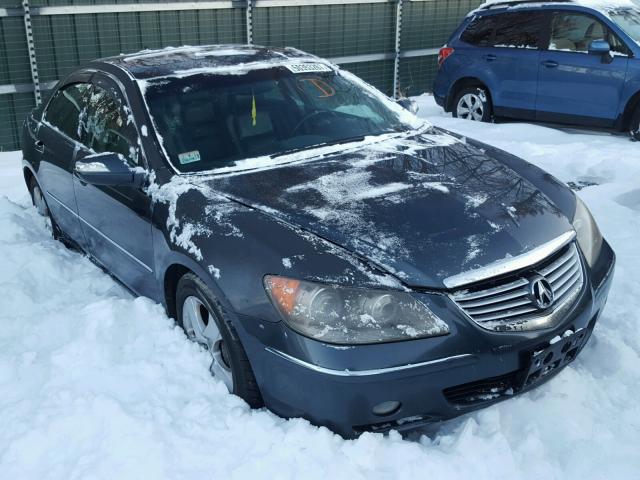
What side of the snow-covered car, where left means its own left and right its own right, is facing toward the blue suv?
left

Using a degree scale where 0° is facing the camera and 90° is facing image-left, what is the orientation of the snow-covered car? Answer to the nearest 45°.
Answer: approximately 315°

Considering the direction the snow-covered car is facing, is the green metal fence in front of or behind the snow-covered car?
behind
